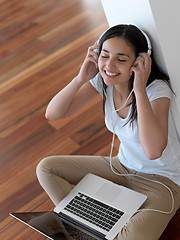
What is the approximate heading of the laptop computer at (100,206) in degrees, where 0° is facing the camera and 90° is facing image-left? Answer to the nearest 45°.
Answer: approximately 225°

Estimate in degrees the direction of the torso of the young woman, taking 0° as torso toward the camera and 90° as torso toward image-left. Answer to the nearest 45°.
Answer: approximately 45°
